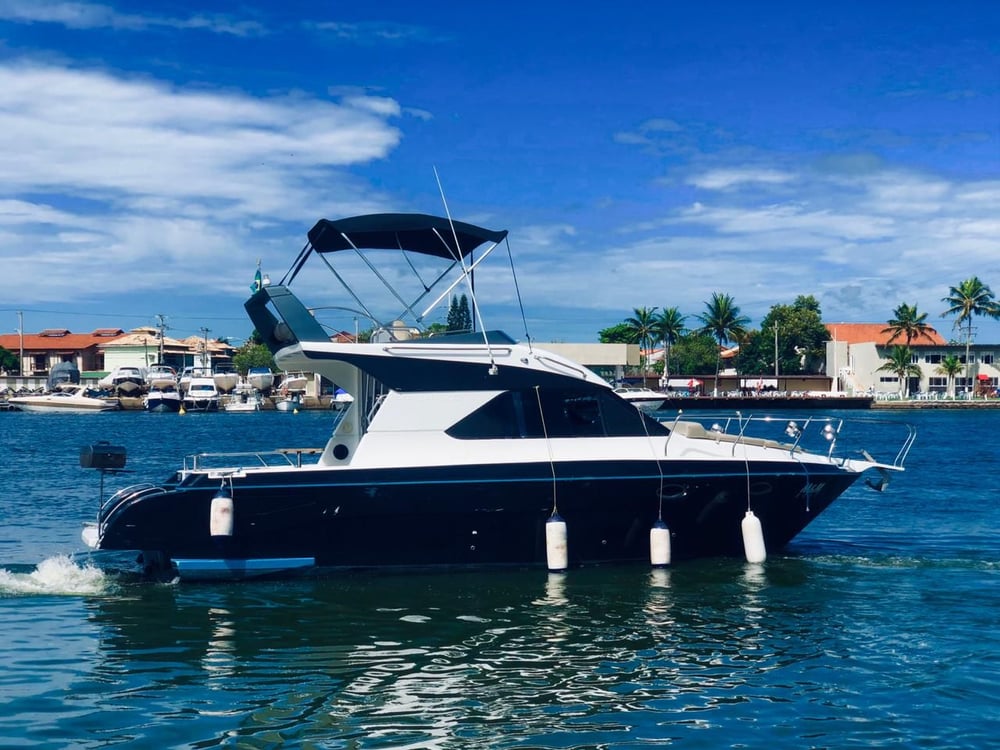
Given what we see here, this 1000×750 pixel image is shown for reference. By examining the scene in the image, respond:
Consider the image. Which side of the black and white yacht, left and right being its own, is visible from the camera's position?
right
